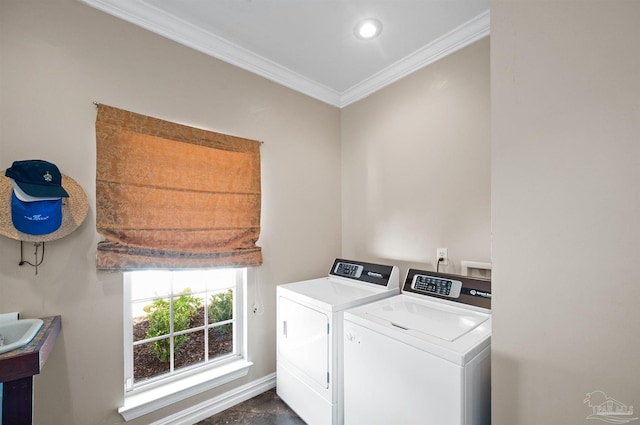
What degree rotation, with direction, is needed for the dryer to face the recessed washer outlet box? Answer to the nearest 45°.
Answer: approximately 135° to its left

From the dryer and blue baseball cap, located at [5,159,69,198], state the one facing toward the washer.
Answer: the blue baseball cap

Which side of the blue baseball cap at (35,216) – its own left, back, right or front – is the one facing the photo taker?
front

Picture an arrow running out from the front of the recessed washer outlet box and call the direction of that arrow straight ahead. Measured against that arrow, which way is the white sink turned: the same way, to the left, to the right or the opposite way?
to the left

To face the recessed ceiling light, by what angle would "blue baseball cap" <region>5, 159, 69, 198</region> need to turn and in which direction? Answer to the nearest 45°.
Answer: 0° — it already faces it

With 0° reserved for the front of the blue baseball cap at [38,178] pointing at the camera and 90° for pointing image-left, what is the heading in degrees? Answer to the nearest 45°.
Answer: approximately 315°

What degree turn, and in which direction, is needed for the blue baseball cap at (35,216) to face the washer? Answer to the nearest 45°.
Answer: approximately 45° to its left

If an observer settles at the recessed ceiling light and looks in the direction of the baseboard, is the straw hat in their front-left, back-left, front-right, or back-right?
front-left

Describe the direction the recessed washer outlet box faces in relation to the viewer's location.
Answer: facing the viewer

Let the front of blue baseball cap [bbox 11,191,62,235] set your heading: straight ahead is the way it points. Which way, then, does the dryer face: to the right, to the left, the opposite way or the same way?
to the right

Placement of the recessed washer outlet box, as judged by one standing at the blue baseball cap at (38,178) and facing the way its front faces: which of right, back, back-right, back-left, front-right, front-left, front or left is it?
front

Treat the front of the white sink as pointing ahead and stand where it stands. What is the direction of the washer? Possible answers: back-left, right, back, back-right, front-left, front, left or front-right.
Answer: front-left

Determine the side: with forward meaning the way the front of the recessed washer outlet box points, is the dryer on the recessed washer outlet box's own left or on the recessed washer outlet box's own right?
on the recessed washer outlet box's own right

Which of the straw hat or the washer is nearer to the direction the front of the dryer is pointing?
the straw hat
